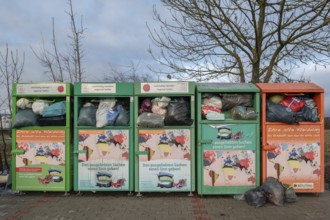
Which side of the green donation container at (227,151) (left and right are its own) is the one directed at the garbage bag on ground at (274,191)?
left

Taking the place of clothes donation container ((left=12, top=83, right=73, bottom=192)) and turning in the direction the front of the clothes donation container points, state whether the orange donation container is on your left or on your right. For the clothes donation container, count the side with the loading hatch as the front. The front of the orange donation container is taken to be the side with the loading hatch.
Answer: on your left

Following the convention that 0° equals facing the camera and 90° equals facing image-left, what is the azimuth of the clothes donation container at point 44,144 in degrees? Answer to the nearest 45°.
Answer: approximately 0°

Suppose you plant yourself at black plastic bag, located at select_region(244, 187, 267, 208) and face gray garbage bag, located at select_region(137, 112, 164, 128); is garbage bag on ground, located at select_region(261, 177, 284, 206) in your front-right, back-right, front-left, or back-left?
back-right

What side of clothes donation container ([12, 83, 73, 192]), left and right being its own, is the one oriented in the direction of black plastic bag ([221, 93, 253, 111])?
left

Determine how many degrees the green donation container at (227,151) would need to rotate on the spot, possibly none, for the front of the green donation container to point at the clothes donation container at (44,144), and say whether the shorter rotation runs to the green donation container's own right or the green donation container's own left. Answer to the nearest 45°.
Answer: approximately 90° to the green donation container's own right

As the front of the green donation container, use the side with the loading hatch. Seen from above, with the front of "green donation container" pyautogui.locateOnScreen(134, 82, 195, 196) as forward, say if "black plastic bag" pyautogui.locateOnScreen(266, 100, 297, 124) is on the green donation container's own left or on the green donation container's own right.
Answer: on the green donation container's own left

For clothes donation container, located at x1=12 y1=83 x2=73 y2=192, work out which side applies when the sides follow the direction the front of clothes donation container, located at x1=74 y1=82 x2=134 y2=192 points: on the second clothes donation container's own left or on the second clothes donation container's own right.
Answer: on the second clothes donation container's own right

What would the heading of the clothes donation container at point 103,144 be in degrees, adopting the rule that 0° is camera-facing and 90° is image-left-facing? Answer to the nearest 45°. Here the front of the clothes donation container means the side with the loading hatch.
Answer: approximately 0°

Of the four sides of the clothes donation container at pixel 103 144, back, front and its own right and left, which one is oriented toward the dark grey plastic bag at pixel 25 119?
right
